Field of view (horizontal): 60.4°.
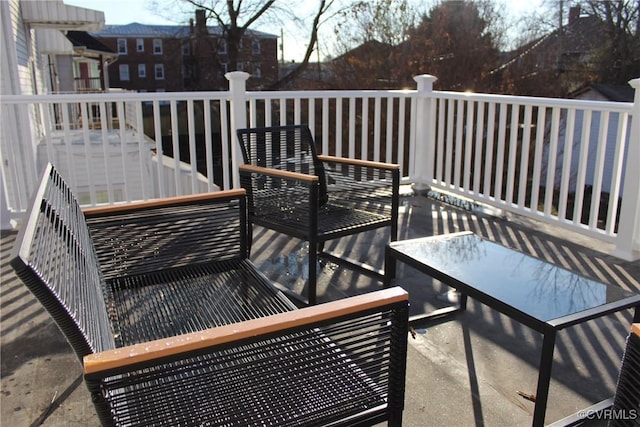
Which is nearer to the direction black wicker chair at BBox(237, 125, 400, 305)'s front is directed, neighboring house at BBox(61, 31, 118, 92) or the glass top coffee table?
the glass top coffee table

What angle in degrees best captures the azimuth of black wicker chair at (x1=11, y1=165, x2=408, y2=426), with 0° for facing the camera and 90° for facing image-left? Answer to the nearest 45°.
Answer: approximately 270°

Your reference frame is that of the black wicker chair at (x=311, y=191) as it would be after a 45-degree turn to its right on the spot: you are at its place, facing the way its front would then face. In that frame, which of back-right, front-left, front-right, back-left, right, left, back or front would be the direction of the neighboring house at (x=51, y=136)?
back-right

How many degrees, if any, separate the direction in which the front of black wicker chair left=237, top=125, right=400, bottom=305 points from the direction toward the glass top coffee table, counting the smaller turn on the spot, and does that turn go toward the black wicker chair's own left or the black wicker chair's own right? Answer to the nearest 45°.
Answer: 0° — it already faces it

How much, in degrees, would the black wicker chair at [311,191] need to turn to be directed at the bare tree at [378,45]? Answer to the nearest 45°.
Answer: approximately 135° to its left

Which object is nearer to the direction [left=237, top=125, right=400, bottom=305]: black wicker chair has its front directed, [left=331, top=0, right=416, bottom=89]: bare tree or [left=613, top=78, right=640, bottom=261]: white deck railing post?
the white deck railing post

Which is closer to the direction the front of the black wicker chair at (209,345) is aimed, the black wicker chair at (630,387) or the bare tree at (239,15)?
the black wicker chair

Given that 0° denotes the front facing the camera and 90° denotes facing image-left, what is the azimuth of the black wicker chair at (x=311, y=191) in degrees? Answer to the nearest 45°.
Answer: approximately 315°

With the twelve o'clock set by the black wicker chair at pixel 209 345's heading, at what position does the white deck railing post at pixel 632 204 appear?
The white deck railing post is roughly at 11 o'clock from the black wicker chair.

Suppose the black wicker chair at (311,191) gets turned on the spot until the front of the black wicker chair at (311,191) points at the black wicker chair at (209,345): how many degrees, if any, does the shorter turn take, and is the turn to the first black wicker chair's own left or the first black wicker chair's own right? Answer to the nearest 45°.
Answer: approximately 45° to the first black wicker chair's own right
